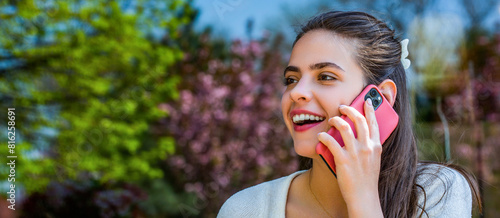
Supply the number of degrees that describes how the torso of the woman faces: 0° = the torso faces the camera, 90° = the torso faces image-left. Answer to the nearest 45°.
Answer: approximately 45°

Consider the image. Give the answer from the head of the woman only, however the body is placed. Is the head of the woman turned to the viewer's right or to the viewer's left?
to the viewer's left
